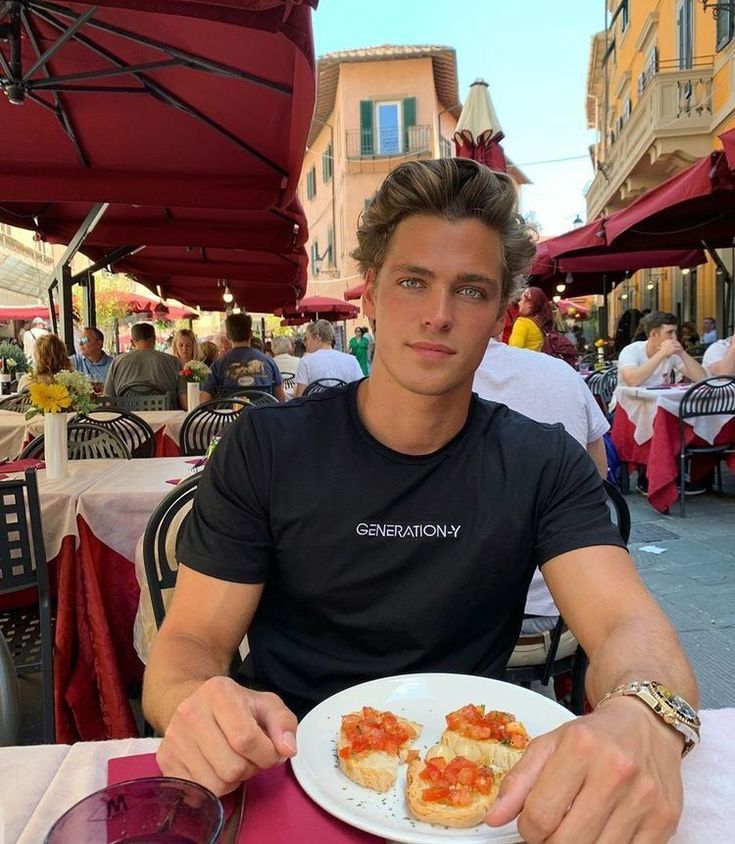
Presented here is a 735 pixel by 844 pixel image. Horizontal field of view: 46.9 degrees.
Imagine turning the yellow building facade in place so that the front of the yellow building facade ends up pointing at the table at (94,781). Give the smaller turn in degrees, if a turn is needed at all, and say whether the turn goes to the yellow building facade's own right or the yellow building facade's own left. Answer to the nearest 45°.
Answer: approximately 45° to the yellow building facade's own left

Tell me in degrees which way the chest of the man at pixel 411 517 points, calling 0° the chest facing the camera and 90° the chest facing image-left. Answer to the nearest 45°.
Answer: approximately 0°

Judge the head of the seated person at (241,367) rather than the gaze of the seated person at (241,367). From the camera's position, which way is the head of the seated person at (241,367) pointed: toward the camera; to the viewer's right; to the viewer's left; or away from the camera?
away from the camera

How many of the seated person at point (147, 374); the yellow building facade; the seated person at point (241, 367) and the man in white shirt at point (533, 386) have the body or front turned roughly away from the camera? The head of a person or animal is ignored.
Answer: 3

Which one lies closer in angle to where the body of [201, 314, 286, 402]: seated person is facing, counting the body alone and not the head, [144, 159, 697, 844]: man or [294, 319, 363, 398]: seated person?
the seated person

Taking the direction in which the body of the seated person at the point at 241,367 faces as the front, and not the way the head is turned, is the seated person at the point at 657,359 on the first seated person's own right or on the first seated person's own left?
on the first seated person's own right

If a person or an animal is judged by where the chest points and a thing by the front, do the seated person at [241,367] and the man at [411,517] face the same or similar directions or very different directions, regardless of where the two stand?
very different directions

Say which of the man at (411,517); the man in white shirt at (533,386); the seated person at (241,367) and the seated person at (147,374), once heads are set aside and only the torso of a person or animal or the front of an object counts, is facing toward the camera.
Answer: the man

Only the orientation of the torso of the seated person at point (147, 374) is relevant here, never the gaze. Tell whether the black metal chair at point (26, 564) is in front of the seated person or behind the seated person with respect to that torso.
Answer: behind

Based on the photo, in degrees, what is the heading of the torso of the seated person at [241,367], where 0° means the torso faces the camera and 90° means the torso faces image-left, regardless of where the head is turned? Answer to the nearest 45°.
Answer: approximately 180°

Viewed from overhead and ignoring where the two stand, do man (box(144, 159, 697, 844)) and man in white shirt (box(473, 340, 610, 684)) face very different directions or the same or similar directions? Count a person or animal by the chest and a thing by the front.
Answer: very different directions

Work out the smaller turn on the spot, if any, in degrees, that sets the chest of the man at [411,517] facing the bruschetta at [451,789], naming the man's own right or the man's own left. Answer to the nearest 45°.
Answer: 0° — they already face it

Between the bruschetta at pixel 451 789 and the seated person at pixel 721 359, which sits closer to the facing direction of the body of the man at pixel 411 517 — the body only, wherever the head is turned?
the bruschetta

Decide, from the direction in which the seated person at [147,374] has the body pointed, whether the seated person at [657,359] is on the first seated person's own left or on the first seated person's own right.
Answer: on the first seated person's own right

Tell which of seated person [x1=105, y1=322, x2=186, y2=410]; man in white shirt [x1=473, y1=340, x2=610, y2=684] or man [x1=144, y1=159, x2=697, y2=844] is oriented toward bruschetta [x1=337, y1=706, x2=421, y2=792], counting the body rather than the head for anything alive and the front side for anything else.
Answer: the man

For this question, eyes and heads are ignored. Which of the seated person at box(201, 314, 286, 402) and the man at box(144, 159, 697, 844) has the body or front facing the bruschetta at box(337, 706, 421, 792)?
the man

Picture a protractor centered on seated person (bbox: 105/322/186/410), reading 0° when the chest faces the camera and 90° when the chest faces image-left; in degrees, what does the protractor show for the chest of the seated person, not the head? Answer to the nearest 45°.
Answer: approximately 180°

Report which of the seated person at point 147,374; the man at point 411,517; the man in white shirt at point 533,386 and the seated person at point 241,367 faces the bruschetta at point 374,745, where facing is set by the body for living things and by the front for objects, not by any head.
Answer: the man

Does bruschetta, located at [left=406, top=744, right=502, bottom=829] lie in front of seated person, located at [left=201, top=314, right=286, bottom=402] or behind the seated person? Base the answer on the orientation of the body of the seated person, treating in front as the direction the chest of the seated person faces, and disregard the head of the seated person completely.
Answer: behind
